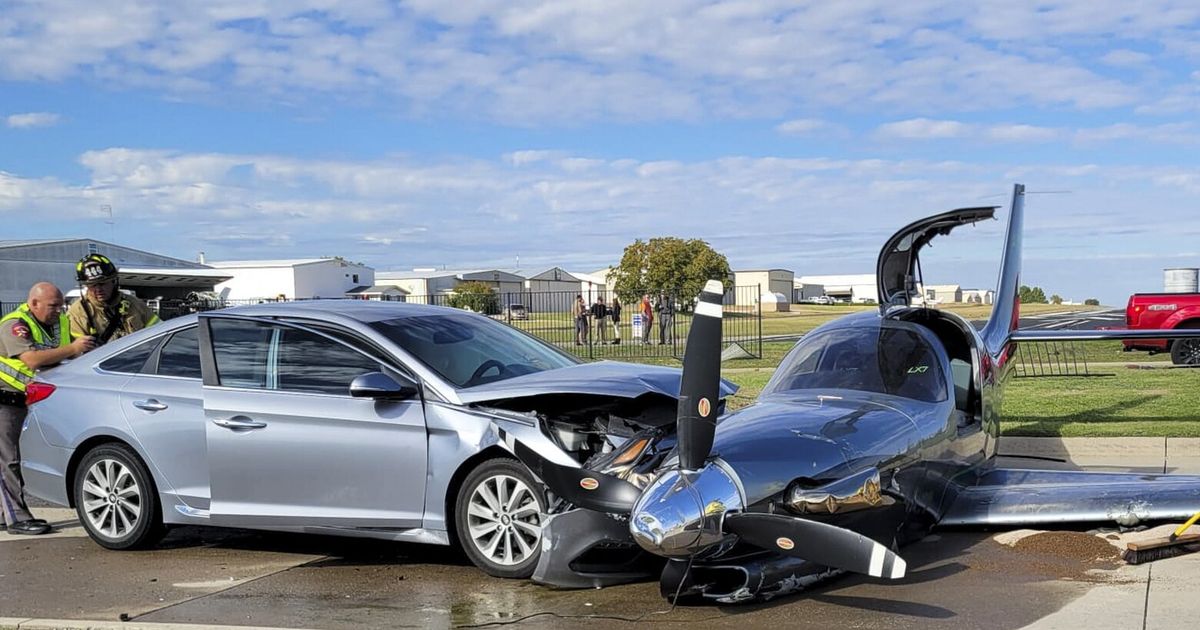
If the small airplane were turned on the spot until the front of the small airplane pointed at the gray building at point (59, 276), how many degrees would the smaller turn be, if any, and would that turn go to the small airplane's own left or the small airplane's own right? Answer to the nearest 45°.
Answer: approximately 90° to the small airplane's own right

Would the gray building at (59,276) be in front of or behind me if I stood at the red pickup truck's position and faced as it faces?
behind

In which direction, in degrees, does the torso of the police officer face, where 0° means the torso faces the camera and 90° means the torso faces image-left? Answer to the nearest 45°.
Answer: approximately 270°

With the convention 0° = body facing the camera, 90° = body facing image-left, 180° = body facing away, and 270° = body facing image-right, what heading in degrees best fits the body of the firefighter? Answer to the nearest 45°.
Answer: approximately 0°

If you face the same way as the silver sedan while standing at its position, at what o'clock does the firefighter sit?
The firefighter is roughly at 6 o'clock from the silver sedan.

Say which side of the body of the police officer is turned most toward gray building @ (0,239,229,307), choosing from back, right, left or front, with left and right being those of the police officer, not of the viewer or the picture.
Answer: left

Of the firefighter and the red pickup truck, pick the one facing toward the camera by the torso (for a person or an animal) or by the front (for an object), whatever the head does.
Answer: the firefighter

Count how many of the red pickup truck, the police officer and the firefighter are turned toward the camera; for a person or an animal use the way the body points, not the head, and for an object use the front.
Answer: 1

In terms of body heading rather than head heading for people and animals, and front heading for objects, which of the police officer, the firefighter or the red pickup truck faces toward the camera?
the firefighter

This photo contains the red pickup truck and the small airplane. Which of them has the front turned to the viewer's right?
the red pickup truck

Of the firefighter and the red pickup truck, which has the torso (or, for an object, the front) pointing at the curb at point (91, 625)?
the firefighter

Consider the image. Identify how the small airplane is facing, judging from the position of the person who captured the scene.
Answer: facing the viewer and to the left of the viewer

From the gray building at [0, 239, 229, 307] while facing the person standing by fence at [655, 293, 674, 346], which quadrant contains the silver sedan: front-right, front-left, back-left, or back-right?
front-right

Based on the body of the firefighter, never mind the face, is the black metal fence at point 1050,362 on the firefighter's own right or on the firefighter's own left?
on the firefighter's own left

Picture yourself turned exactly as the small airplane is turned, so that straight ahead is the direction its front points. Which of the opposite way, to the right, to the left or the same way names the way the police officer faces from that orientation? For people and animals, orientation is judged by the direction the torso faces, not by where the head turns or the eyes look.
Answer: the opposite way

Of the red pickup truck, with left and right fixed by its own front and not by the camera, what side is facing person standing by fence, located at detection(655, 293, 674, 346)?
back

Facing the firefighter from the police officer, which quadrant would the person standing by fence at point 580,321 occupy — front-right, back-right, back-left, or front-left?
front-left

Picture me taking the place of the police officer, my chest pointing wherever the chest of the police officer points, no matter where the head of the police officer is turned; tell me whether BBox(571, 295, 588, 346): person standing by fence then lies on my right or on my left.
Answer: on my left
